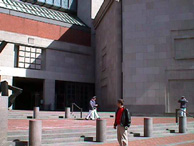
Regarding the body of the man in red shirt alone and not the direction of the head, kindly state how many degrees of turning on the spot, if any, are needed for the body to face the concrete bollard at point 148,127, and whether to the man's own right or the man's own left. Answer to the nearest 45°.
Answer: approximately 135° to the man's own right
